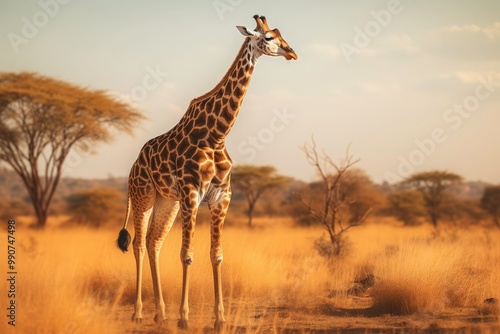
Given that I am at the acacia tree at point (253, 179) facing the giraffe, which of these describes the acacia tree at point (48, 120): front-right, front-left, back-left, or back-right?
front-right

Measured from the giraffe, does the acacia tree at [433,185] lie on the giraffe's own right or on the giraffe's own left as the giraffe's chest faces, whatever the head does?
on the giraffe's own left

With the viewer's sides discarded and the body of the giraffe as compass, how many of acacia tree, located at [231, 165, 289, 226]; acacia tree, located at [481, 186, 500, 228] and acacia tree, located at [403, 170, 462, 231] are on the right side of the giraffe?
0

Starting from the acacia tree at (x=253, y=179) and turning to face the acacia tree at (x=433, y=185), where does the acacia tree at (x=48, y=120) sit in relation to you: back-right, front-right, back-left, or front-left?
back-right

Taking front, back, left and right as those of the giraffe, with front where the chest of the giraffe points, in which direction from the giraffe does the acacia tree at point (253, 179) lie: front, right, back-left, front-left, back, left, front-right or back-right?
back-left

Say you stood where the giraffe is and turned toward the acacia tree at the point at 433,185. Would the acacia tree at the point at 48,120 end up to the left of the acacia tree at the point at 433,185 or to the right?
left

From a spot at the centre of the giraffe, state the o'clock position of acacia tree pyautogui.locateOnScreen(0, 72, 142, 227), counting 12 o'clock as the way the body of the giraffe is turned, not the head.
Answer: The acacia tree is roughly at 7 o'clock from the giraffe.

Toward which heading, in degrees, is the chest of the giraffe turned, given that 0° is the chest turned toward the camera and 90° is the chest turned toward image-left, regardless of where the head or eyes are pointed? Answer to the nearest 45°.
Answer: approximately 315°

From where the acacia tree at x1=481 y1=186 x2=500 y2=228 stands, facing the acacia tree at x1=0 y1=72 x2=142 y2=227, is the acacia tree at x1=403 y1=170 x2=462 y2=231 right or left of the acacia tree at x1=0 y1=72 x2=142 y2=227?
right

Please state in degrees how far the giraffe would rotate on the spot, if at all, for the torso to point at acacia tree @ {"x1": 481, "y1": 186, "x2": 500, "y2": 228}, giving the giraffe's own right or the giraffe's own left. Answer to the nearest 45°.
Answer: approximately 90° to the giraffe's own left

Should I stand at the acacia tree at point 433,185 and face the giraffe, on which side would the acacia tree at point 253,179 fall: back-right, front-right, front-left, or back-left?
front-right

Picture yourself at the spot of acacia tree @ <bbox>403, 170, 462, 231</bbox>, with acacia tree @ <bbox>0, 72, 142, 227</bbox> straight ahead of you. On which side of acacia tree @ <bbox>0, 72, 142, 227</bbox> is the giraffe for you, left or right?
left
